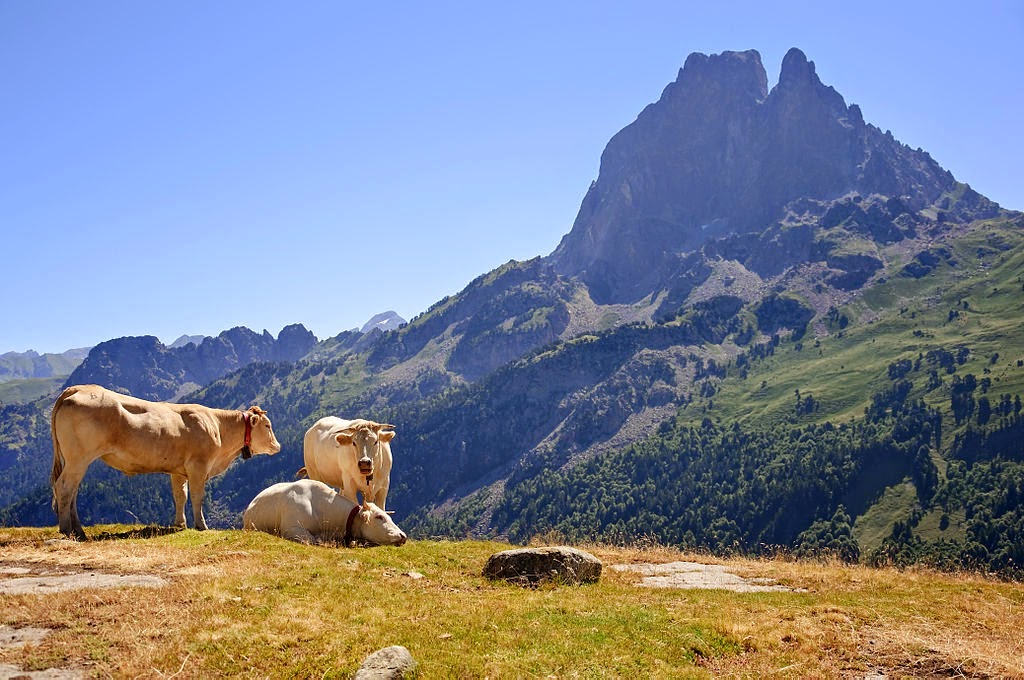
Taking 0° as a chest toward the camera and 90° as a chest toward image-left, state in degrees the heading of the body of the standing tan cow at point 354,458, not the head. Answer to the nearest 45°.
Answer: approximately 315°

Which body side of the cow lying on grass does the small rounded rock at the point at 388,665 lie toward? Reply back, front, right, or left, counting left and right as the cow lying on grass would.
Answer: right

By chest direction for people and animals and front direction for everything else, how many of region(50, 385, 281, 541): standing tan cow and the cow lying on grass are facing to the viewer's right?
2

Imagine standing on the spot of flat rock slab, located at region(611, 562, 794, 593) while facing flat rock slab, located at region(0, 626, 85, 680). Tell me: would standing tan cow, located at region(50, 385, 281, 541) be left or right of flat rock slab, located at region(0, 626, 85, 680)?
right

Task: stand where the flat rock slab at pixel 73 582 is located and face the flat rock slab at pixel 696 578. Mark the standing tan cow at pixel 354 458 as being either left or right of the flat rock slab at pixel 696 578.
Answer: left

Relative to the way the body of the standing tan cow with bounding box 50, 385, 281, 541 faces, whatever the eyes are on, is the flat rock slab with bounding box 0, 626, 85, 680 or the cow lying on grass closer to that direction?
the cow lying on grass

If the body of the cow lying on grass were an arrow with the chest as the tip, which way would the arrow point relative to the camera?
to the viewer's right

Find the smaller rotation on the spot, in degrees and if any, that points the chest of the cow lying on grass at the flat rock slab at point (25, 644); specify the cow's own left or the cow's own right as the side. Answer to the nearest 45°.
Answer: approximately 90° to the cow's own right

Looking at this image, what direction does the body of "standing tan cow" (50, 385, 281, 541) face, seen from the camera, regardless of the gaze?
to the viewer's right

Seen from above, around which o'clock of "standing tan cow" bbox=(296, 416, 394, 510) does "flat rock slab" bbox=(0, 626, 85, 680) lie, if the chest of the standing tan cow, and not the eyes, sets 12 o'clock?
The flat rock slab is roughly at 2 o'clock from the standing tan cow.
